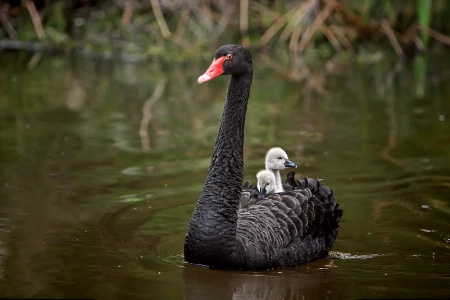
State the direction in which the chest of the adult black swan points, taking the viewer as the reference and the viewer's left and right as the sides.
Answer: facing the viewer and to the left of the viewer
